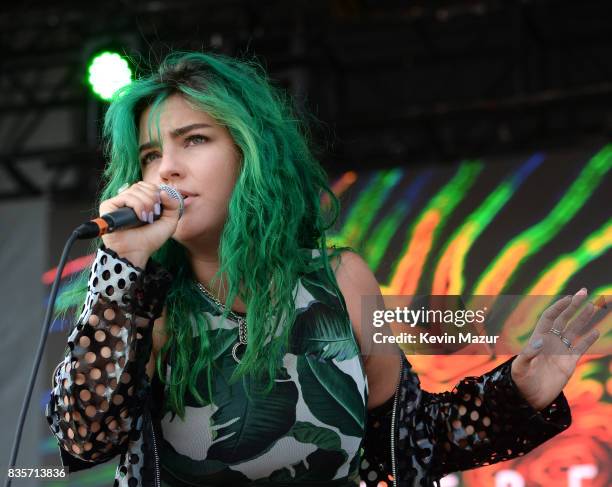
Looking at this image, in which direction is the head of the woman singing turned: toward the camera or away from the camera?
toward the camera

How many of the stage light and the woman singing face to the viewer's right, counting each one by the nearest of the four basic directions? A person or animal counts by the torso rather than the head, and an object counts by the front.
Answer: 0

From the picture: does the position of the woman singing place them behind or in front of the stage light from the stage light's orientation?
in front

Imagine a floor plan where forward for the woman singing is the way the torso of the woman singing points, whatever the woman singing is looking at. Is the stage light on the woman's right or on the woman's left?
on the woman's right

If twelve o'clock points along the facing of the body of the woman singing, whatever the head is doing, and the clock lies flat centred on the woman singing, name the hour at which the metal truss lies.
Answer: The metal truss is roughly at 5 o'clock from the woman singing.

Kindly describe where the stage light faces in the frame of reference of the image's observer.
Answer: facing the viewer
